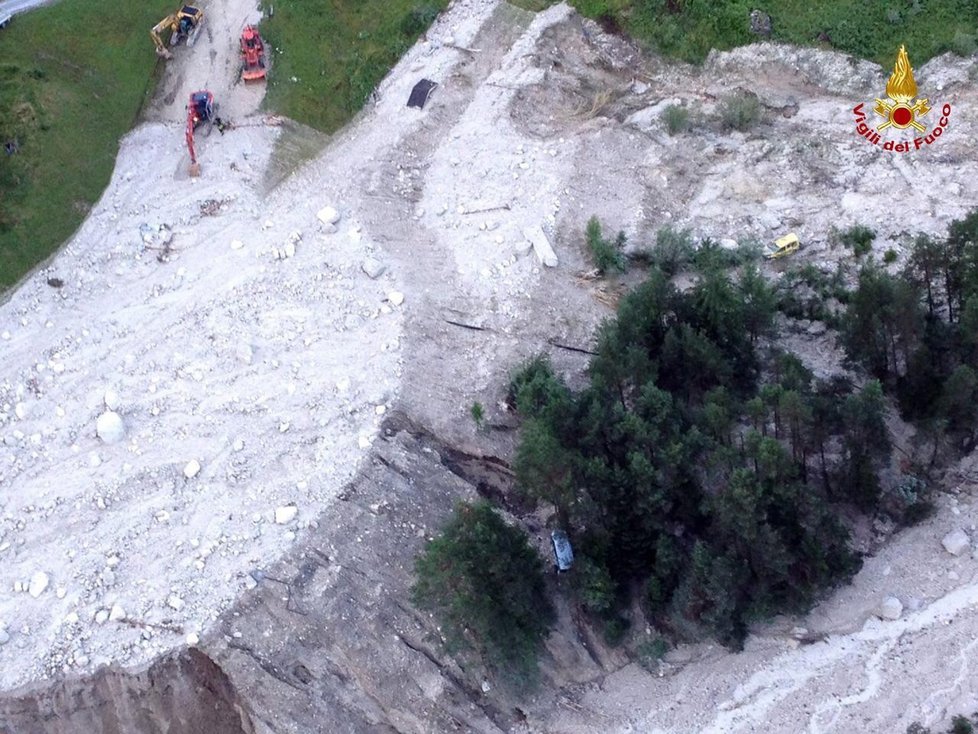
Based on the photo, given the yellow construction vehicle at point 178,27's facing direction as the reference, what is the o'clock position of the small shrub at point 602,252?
The small shrub is roughly at 9 o'clock from the yellow construction vehicle.

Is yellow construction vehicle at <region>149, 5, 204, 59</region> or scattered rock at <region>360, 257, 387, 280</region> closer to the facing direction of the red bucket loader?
the scattered rock

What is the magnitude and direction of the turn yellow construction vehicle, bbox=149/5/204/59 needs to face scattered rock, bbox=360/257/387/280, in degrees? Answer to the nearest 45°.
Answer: approximately 90° to its left

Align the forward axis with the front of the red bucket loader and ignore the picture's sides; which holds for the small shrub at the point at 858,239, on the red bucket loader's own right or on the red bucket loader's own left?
on the red bucket loader's own left

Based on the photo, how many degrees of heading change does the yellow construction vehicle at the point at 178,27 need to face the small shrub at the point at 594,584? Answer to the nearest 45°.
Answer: approximately 45° to its left

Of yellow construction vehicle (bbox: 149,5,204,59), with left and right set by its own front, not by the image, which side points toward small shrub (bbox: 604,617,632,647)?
left

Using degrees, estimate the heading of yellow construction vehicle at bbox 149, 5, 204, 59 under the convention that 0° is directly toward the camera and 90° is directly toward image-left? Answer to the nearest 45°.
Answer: approximately 45°

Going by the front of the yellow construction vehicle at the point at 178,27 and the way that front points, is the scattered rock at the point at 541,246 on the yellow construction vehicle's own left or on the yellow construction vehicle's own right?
on the yellow construction vehicle's own left

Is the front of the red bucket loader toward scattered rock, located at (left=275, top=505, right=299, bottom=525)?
yes

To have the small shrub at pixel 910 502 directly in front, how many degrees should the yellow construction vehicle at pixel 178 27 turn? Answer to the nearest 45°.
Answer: approximately 90° to its left

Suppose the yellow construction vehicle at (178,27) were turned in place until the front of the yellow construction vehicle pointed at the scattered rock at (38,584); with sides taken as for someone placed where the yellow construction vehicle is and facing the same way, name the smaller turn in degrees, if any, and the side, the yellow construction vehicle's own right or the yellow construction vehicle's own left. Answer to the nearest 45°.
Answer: approximately 45° to the yellow construction vehicle's own left

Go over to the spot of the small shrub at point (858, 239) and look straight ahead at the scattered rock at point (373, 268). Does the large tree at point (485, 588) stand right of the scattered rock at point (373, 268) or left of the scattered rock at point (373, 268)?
left
